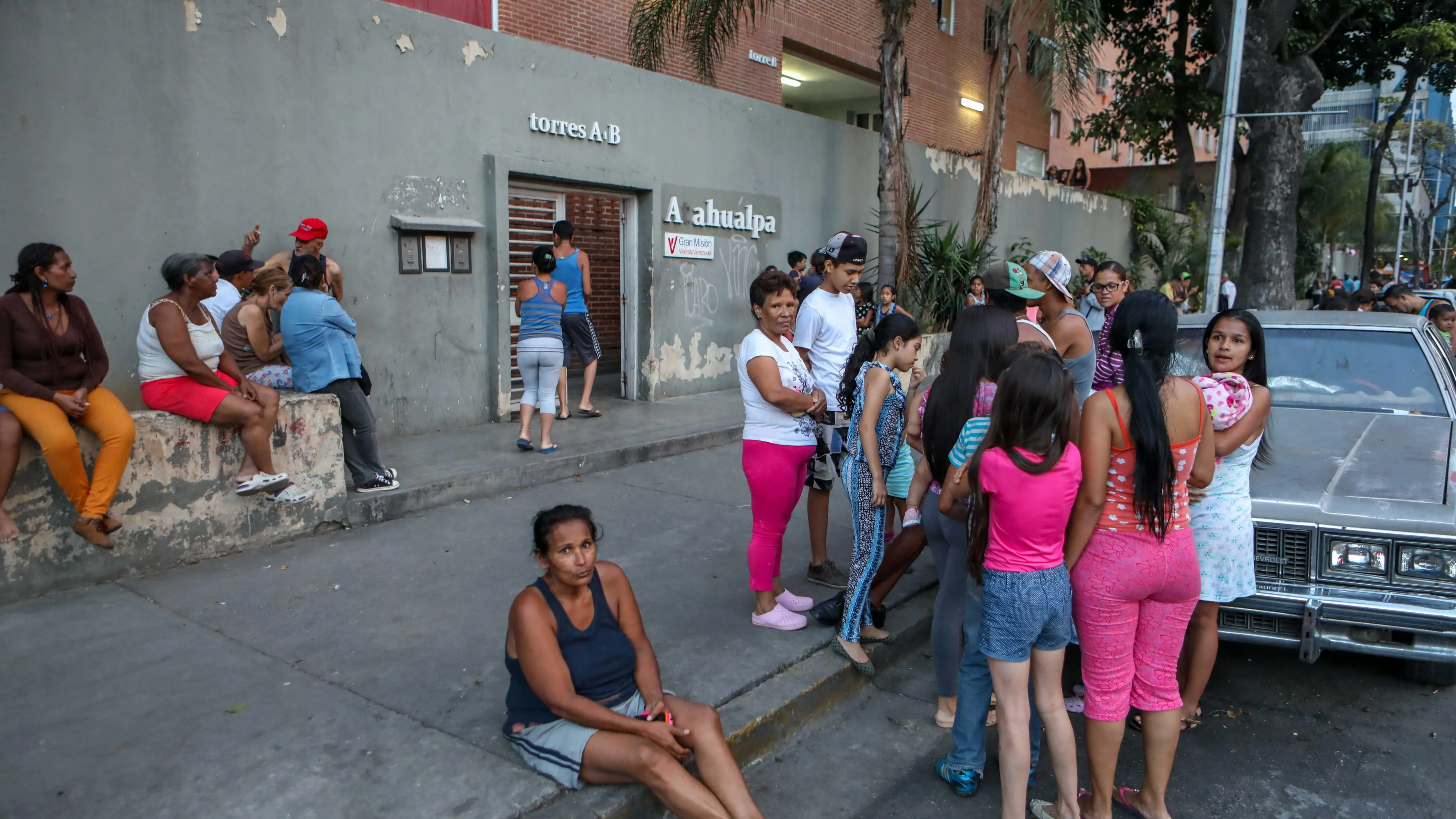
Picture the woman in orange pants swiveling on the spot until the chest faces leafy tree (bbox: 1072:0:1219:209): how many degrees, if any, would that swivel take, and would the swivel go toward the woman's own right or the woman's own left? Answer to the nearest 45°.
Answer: approximately 45° to the woman's own left

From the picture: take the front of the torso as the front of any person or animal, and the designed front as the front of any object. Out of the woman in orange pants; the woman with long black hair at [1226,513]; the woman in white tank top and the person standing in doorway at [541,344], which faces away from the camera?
the person standing in doorway

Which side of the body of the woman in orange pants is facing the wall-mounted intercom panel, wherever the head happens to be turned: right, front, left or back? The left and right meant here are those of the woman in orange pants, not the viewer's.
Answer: left

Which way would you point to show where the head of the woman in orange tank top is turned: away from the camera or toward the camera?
away from the camera

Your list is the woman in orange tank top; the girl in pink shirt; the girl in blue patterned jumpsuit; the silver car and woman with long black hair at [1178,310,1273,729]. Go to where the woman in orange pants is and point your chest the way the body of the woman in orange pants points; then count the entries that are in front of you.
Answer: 5

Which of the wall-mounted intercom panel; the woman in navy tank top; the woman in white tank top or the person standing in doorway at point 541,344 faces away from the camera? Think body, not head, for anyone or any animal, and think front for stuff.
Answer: the person standing in doorway

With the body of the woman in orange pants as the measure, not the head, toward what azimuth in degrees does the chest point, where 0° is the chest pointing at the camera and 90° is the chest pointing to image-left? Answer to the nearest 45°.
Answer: approximately 315°

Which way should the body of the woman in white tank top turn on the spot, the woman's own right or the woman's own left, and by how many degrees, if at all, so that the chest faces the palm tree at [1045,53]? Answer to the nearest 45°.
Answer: approximately 45° to the woman's own left

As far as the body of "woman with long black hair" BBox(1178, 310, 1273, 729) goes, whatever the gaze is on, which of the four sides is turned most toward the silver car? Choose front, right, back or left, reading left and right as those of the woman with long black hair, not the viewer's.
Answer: back

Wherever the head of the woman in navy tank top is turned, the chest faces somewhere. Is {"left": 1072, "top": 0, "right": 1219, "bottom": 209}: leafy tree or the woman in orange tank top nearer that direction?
the woman in orange tank top

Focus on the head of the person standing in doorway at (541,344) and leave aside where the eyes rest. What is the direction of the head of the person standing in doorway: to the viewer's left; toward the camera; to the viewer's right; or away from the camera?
away from the camera

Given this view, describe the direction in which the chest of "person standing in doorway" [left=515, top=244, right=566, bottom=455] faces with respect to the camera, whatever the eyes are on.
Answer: away from the camera

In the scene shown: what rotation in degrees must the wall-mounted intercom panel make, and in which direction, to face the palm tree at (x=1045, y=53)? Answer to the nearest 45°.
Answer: approximately 90° to its left

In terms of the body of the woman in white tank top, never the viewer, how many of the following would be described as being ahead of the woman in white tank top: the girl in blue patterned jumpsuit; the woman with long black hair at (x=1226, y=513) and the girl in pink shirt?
3

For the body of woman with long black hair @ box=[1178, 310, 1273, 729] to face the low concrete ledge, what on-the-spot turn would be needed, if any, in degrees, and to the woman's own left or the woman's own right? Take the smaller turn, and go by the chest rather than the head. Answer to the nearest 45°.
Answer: approximately 45° to the woman's own right

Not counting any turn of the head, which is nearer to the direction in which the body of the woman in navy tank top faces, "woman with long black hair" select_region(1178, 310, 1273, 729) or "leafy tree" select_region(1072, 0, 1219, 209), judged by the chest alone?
the woman with long black hair

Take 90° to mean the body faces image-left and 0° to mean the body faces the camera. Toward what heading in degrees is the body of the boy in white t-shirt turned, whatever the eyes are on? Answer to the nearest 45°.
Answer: approximately 315°
